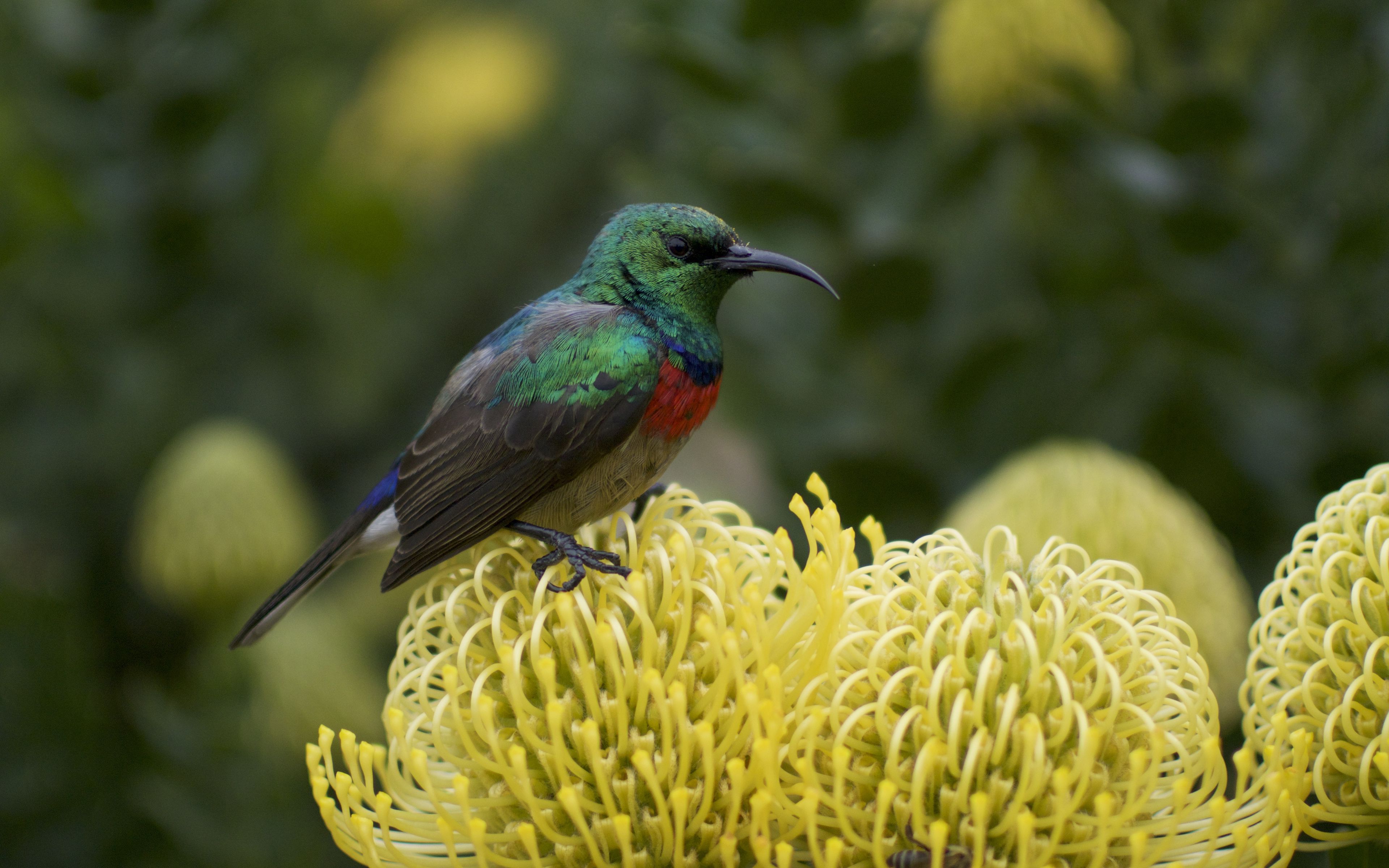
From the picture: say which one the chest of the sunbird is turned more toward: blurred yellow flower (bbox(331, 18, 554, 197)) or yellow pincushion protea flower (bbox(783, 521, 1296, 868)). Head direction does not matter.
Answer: the yellow pincushion protea flower

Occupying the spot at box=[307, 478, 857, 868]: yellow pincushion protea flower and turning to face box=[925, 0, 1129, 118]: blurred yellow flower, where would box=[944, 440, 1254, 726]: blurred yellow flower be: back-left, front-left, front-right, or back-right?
front-right

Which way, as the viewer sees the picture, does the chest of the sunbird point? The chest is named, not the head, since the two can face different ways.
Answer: to the viewer's right

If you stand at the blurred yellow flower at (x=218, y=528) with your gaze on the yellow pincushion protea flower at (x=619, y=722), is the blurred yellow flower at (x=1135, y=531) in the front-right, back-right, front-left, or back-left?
front-left

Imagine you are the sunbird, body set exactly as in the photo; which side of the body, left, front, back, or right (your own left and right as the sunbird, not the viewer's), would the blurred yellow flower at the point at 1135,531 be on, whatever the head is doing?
front

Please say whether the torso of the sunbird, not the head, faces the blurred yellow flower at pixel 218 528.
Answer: no

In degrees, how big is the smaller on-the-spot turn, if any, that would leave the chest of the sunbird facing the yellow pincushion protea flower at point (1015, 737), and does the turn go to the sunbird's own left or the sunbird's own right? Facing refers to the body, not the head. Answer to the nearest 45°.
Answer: approximately 45° to the sunbird's own right

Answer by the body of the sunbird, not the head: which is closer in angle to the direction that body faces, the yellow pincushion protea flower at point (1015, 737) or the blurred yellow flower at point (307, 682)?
the yellow pincushion protea flower

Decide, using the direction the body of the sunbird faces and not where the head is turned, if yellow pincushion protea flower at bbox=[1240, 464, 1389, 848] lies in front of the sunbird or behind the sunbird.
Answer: in front

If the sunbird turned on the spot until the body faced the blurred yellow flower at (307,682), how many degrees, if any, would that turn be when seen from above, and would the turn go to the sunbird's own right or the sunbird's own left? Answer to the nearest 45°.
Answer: approximately 90° to the sunbird's own left

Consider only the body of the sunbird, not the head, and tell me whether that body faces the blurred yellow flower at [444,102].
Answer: no

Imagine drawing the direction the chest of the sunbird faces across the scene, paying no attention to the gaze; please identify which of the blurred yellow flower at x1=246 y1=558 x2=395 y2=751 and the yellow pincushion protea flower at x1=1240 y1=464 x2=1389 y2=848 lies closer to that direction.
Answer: the yellow pincushion protea flower
